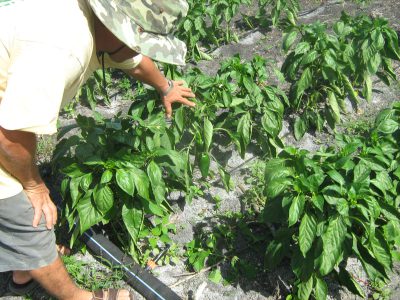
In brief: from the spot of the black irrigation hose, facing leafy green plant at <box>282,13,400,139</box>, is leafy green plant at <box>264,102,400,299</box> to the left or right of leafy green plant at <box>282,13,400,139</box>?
right

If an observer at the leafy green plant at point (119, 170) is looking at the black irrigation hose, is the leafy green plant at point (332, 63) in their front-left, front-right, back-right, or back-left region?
back-left

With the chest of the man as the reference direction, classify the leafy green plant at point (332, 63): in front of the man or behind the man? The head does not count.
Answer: in front

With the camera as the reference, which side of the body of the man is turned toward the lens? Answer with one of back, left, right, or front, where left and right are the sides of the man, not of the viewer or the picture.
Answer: right

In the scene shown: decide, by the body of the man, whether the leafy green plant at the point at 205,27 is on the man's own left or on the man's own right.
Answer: on the man's own left
